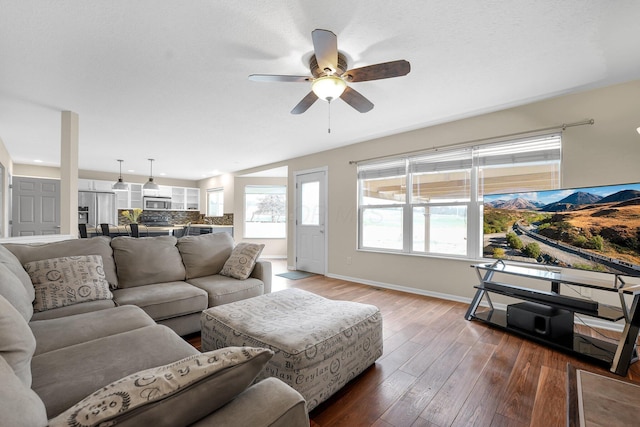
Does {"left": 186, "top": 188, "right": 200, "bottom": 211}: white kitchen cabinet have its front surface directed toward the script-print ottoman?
yes

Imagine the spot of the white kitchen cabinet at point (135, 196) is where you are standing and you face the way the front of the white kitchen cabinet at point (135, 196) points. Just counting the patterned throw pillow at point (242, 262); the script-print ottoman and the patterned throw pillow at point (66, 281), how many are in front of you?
3

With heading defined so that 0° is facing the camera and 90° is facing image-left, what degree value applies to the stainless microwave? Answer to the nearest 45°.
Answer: approximately 0°

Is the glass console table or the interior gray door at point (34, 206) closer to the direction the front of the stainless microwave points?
the glass console table

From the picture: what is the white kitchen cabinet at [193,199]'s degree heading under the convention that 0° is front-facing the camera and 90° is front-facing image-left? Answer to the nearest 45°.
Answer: approximately 0°

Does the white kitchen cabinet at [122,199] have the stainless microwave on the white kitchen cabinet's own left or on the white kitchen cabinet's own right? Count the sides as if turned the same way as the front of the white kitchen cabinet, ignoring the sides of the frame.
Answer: on the white kitchen cabinet's own left
